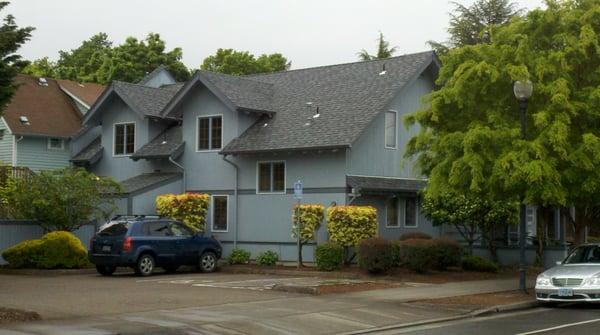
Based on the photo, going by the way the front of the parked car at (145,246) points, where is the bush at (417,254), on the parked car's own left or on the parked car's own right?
on the parked car's own right

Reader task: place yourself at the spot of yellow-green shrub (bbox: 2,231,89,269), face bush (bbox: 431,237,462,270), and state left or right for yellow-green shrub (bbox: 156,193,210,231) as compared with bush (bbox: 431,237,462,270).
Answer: left

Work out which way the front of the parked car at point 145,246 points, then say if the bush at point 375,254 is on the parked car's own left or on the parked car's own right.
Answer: on the parked car's own right

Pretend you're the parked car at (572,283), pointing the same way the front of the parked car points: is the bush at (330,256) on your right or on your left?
on your right

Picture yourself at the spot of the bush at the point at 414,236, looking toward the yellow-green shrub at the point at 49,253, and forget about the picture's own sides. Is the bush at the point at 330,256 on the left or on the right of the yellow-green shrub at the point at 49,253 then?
left

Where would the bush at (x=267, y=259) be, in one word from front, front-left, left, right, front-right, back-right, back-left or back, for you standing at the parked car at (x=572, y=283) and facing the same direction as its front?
right

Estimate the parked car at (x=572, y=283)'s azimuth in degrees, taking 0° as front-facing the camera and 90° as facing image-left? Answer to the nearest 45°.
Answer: approximately 45°

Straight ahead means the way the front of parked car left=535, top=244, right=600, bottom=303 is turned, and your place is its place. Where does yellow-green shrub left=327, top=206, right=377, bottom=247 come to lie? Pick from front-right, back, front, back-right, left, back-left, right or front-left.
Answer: right
